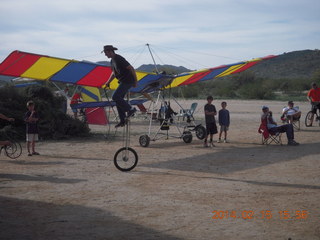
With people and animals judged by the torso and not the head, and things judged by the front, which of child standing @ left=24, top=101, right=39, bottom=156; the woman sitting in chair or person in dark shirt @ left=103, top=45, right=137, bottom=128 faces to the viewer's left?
the person in dark shirt

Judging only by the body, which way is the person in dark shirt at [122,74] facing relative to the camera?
to the viewer's left

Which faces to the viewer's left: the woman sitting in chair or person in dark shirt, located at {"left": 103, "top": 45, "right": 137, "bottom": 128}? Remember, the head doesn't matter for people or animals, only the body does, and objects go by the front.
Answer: the person in dark shirt

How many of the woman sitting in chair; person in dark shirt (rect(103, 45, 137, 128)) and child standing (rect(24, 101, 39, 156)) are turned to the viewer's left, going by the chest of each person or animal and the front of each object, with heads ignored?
1

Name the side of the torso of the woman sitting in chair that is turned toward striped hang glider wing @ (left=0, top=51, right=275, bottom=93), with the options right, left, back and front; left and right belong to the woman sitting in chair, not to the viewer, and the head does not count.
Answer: back

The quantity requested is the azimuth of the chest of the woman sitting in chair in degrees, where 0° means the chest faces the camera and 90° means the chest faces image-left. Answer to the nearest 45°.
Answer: approximately 270°

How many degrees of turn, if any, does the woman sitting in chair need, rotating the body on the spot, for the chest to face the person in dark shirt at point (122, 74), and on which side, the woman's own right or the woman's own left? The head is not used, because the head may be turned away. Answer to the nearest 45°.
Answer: approximately 135° to the woman's own right

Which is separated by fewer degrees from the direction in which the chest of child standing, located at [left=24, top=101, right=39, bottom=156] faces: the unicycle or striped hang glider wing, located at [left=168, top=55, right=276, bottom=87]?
the unicycle

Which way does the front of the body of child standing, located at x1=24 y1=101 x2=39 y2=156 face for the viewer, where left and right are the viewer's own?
facing the viewer and to the right of the viewer

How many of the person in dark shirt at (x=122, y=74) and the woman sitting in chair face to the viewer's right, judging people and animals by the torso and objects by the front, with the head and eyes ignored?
1

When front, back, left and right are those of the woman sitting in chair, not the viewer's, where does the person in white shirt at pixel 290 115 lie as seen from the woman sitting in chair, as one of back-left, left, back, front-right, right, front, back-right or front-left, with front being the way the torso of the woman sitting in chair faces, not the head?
left

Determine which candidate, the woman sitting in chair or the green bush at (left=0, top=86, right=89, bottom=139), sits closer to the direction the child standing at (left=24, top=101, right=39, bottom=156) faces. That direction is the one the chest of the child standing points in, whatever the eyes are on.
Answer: the woman sitting in chair

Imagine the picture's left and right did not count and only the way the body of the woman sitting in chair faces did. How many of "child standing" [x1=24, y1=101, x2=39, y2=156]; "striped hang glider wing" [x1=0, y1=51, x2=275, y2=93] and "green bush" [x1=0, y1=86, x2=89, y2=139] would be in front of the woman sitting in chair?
0
